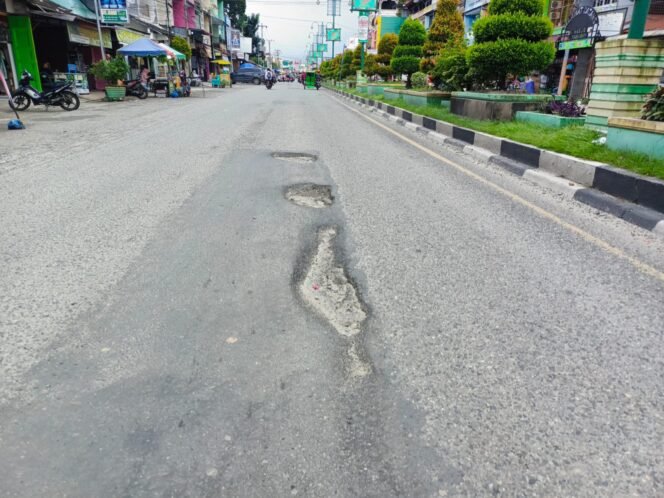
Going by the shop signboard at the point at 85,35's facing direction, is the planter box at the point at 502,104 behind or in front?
in front

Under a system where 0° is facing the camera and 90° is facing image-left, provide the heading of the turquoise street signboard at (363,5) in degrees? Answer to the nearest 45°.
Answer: approximately 0°

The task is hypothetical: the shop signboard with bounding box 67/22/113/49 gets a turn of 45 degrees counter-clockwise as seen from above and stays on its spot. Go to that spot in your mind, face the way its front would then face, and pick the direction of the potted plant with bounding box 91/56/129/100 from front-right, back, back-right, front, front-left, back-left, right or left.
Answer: right

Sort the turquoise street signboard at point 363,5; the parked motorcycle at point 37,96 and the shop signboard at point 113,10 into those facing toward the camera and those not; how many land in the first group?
2

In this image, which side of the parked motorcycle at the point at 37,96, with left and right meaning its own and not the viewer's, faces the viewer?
left

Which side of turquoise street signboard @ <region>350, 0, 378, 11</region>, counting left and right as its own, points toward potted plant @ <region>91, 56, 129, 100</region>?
front

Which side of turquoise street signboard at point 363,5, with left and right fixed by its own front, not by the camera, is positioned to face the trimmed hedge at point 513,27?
front

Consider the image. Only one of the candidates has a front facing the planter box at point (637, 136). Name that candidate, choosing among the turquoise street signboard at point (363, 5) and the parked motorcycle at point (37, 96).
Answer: the turquoise street signboard

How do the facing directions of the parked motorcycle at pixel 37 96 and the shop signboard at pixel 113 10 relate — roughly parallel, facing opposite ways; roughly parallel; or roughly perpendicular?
roughly perpendicular

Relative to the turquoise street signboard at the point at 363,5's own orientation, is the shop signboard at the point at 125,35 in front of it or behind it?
in front

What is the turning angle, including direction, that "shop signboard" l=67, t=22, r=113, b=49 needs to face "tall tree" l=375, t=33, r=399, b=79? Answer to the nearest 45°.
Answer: approximately 45° to its left

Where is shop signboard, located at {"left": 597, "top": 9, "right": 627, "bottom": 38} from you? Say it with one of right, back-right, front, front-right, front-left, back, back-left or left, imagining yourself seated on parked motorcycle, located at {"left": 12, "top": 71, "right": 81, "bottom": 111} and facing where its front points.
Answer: back

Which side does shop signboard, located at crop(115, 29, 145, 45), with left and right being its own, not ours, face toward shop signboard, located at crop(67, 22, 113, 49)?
right

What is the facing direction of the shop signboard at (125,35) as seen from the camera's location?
facing the viewer and to the right of the viewer
